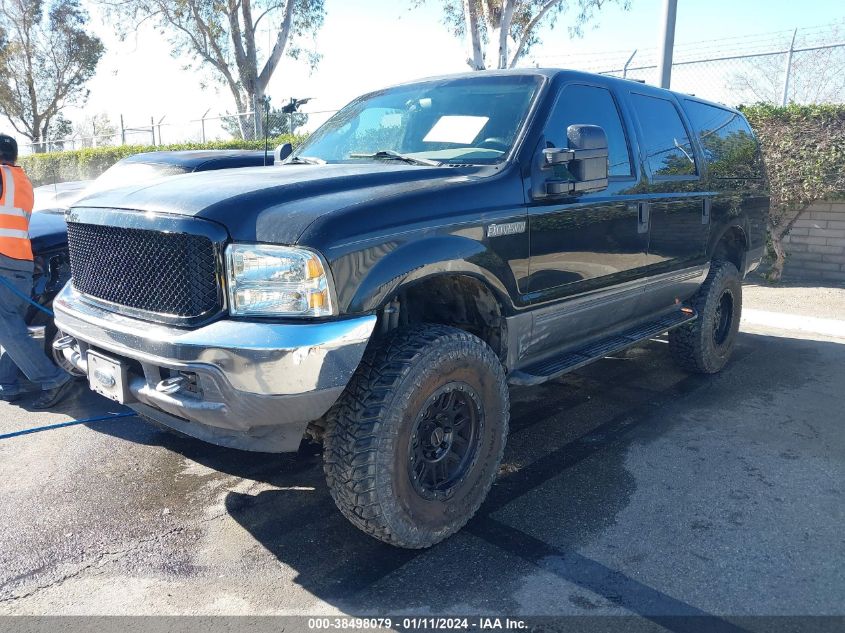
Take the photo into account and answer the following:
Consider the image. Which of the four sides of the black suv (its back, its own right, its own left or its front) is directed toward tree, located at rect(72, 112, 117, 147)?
right

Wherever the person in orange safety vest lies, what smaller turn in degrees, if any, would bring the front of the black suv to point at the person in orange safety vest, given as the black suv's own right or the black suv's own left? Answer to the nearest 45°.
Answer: approximately 90° to the black suv's own right

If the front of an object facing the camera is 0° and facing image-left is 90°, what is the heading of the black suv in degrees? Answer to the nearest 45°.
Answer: approximately 45°

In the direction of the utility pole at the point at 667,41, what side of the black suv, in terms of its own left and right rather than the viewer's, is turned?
back

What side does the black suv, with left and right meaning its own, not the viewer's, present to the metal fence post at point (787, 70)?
back

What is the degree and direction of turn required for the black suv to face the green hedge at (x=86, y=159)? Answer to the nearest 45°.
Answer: approximately 90° to its right

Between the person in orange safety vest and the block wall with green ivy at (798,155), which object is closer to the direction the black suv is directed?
the person in orange safety vest

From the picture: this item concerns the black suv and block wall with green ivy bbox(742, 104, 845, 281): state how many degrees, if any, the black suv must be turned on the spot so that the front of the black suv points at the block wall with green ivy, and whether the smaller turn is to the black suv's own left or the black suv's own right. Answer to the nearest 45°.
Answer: approximately 180°

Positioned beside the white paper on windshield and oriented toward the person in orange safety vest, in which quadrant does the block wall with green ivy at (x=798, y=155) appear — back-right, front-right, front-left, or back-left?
back-right
